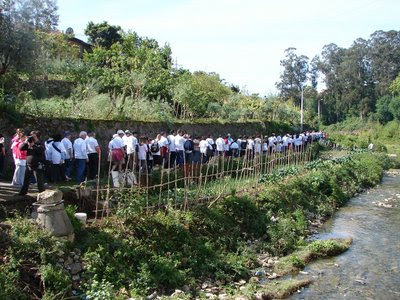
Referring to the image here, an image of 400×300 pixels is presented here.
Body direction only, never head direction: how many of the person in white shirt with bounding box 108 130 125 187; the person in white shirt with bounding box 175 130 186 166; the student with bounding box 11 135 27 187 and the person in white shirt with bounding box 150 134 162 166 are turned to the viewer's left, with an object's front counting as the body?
0

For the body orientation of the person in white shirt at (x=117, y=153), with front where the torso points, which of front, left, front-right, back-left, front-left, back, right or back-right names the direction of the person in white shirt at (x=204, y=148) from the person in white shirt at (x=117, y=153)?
front

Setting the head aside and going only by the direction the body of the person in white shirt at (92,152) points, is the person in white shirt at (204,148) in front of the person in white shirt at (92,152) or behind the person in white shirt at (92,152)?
in front

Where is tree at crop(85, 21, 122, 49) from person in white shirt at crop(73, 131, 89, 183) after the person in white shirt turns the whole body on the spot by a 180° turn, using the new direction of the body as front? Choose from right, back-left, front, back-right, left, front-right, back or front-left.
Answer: back-right

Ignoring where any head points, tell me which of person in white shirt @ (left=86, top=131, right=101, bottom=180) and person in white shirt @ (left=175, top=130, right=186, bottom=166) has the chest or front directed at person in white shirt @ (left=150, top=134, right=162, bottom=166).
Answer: person in white shirt @ (left=86, top=131, right=101, bottom=180)

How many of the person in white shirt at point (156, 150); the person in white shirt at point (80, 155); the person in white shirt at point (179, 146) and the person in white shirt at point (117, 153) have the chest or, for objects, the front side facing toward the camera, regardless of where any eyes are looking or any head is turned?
0

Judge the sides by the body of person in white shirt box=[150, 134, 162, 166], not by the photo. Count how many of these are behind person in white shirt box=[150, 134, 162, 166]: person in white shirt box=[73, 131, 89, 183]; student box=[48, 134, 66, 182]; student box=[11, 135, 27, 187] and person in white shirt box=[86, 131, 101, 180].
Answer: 4

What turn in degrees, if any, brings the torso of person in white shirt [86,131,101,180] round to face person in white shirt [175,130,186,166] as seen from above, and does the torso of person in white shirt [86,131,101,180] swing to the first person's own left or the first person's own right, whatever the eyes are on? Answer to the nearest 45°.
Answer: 0° — they already face them

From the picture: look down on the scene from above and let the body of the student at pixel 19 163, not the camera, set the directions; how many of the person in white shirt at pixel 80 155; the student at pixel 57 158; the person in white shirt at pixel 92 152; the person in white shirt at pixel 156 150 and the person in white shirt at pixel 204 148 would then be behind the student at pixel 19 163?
0

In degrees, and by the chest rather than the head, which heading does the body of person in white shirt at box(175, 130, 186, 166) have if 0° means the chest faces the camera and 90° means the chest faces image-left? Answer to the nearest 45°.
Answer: approximately 225°

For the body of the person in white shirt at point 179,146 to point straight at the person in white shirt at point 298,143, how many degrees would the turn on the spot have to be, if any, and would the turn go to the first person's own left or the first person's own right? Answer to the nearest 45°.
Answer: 0° — they already face them

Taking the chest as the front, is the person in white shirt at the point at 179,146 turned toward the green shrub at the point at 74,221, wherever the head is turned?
no

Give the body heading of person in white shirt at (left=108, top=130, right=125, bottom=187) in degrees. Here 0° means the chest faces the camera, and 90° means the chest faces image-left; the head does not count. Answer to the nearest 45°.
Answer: approximately 225°

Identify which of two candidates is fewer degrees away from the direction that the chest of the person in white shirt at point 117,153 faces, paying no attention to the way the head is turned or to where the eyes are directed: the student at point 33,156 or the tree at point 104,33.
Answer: the tree

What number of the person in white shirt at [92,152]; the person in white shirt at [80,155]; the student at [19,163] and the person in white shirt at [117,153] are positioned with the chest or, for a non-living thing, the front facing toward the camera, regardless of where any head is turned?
0

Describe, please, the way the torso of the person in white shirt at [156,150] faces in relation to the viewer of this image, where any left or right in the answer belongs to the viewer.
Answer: facing away from the viewer and to the right of the viewer

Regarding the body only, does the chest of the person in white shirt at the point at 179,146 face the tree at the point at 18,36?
no

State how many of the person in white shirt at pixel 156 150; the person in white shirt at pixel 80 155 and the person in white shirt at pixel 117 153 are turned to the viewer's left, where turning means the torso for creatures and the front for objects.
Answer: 0

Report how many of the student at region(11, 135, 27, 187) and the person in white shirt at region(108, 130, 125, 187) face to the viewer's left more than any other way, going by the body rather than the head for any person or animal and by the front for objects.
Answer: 0

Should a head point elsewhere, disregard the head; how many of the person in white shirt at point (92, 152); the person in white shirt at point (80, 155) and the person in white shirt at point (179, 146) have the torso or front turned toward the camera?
0

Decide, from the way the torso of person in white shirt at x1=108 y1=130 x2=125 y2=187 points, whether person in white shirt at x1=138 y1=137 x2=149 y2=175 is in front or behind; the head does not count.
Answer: in front
